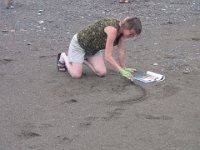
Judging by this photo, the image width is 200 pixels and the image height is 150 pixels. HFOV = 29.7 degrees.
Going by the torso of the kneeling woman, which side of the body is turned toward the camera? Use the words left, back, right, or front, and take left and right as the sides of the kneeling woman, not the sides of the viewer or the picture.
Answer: right

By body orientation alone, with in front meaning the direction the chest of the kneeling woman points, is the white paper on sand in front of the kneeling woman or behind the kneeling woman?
in front
